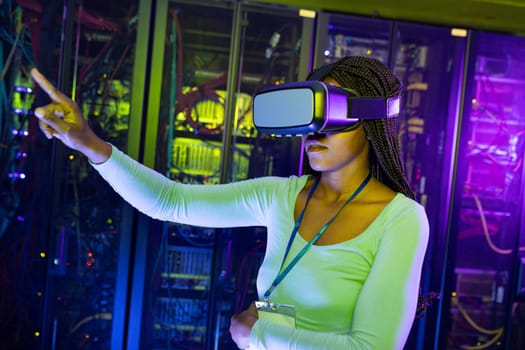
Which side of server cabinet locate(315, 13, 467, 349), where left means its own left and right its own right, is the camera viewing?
front

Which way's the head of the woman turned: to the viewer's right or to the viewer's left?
to the viewer's left

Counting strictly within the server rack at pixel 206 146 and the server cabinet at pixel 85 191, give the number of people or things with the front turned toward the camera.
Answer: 2

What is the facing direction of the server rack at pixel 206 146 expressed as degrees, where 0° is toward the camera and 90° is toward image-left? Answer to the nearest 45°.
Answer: approximately 0°

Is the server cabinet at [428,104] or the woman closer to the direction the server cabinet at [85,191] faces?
the woman

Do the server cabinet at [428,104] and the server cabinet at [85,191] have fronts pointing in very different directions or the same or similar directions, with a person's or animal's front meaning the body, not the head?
same or similar directions

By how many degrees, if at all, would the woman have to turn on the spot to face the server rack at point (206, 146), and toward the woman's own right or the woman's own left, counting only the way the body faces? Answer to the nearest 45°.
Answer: approximately 135° to the woman's own right

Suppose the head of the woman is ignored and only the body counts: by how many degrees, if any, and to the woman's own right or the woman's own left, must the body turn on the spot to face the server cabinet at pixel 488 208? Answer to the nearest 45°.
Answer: approximately 180°

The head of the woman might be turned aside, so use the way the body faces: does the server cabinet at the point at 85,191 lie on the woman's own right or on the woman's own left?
on the woman's own right

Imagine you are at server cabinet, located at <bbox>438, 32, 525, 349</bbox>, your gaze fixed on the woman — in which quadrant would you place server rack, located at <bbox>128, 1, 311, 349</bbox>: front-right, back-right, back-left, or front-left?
front-right

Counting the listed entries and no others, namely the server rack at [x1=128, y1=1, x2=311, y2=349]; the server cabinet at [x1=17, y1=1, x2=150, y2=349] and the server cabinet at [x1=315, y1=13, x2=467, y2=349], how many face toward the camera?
3

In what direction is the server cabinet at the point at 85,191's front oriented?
toward the camera

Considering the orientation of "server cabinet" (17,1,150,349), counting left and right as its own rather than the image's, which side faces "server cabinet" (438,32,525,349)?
left

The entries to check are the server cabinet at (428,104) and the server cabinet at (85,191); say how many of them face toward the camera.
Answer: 2

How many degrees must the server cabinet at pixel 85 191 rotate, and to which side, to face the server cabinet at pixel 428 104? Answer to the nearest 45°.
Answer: approximately 90° to its left
